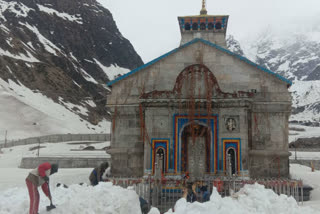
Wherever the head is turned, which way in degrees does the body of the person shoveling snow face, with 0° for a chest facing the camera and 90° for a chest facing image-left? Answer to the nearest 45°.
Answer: approximately 270°

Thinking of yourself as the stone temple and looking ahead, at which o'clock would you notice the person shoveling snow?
The person shoveling snow is roughly at 1 o'clock from the stone temple.

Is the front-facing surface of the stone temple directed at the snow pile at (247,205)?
yes

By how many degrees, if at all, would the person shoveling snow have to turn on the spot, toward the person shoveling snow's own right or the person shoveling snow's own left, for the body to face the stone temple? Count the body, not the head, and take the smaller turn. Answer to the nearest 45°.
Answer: approximately 45° to the person shoveling snow's own left

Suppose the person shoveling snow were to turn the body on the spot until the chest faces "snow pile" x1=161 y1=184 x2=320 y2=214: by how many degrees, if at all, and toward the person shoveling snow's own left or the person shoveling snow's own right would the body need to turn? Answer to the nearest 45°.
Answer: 0° — they already face it

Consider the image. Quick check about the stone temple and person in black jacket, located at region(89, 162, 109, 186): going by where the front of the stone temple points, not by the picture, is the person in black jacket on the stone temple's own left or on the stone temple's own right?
on the stone temple's own right

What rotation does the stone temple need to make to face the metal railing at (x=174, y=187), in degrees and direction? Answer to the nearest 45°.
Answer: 0° — it already faces it

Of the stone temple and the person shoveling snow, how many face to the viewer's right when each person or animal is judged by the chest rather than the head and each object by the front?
1

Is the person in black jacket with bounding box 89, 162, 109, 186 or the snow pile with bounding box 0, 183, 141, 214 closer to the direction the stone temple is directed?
the snow pile
